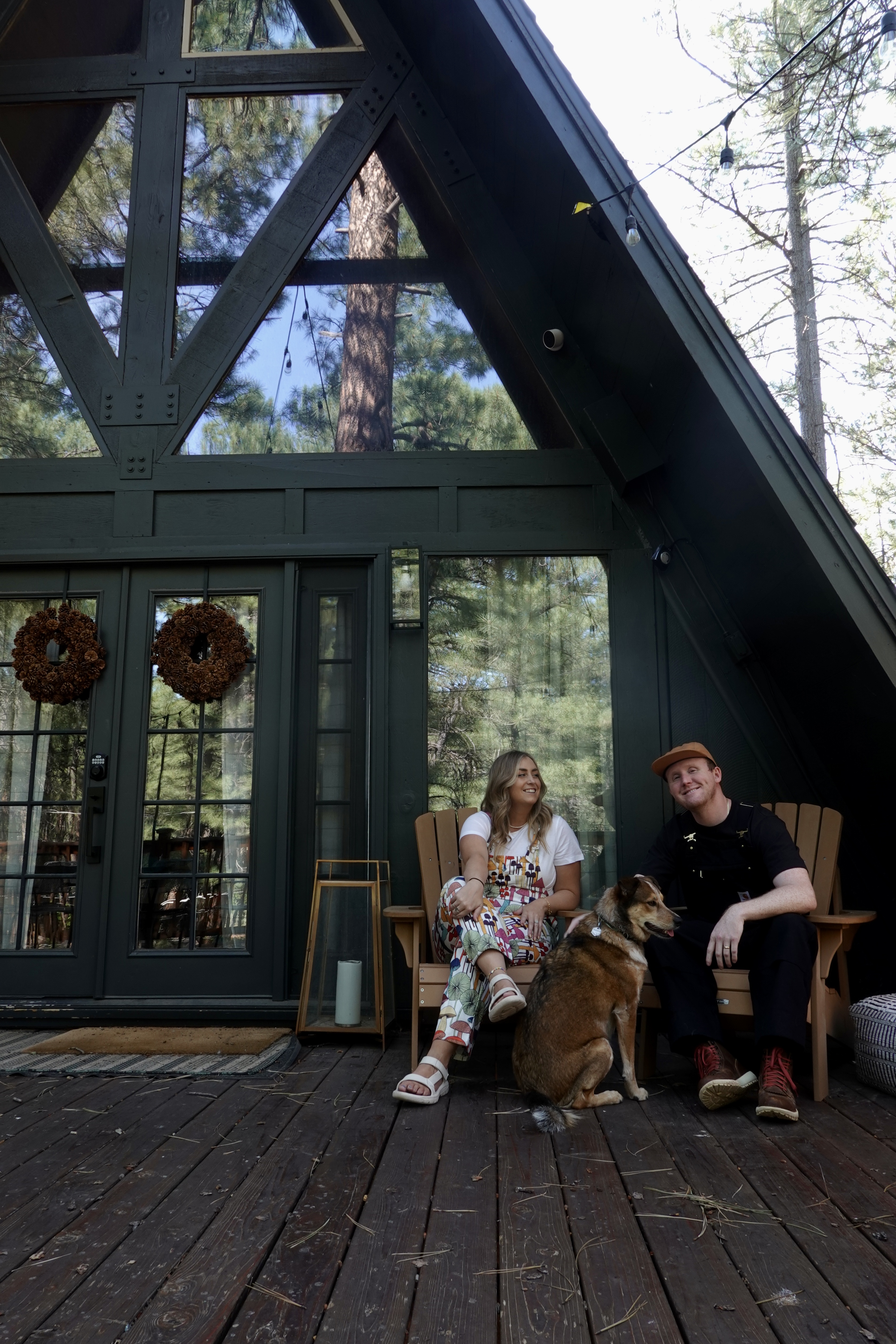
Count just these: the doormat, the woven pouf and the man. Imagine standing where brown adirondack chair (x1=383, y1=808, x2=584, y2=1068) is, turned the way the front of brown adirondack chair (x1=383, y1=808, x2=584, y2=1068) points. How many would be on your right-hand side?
1

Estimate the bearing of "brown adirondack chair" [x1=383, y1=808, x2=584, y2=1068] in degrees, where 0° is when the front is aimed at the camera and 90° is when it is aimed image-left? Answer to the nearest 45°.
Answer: approximately 0°

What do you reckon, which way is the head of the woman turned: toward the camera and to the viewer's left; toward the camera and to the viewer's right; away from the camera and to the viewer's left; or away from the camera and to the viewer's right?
toward the camera and to the viewer's right

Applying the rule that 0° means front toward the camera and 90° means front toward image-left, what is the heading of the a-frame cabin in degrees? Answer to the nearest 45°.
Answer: approximately 0°

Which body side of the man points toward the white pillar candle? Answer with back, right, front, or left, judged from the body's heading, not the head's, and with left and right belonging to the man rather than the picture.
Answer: right
